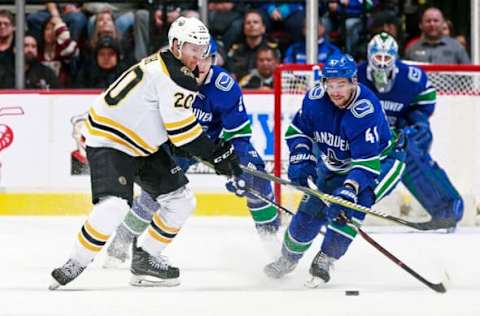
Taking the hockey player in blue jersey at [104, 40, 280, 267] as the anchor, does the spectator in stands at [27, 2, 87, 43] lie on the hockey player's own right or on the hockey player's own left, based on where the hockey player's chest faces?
on the hockey player's own right

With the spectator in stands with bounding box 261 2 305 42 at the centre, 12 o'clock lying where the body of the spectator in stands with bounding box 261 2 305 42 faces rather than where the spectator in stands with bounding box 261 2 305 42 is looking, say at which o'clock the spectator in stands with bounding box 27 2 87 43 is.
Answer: the spectator in stands with bounding box 27 2 87 43 is roughly at 3 o'clock from the spectator in stands with bounding box 261 2 305 42.

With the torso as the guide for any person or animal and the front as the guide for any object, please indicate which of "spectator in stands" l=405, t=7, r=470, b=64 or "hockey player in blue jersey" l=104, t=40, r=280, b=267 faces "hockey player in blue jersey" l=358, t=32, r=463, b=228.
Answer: the spectator in stands

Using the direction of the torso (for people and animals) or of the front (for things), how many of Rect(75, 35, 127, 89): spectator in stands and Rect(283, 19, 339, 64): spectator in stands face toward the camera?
2

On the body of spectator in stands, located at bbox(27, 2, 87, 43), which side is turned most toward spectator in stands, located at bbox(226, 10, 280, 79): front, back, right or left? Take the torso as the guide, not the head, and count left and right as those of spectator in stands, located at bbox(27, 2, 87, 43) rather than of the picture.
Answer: left

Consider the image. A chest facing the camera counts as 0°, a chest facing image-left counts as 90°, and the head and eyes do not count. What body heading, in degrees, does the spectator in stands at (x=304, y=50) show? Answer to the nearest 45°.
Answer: approximately 0°

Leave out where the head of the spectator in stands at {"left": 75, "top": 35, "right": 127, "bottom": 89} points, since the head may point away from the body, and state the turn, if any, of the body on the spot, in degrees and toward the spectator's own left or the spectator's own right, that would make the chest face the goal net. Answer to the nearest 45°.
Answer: approximately 45° to the spectator's own left

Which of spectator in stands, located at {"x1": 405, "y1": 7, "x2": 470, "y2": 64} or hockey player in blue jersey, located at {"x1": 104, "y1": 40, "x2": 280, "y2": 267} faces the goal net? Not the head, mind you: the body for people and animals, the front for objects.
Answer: the spectator in stands
